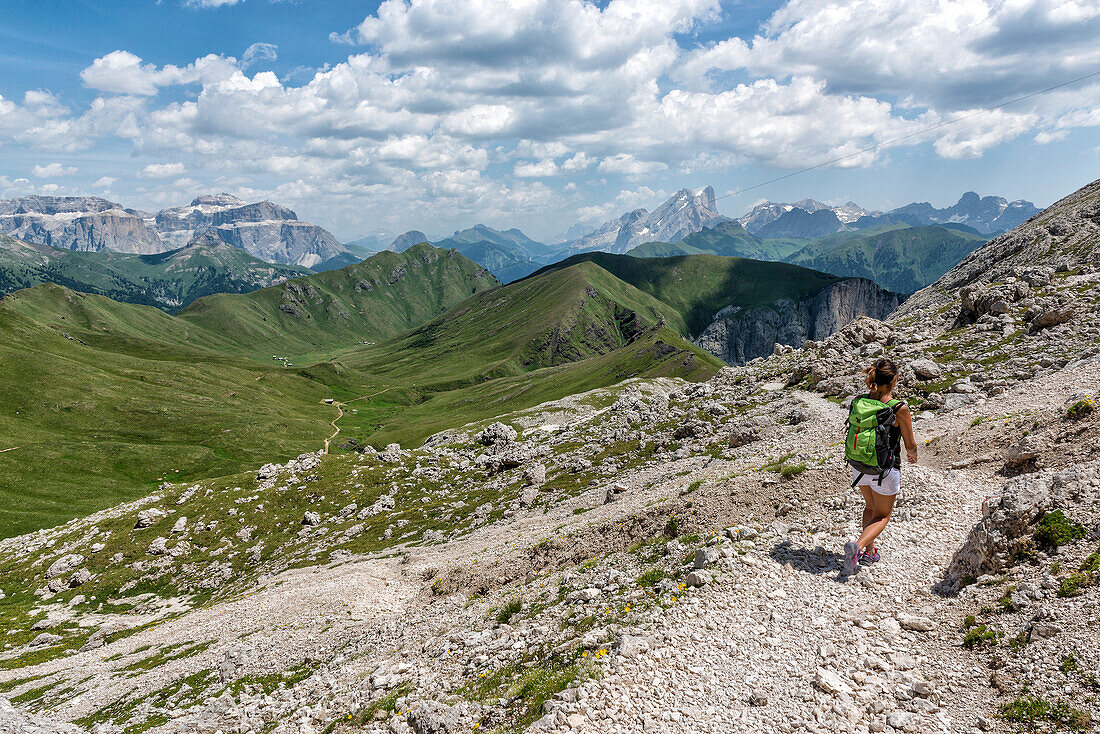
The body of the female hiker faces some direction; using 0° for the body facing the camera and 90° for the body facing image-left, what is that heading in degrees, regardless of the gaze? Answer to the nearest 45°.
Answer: approximately 225°

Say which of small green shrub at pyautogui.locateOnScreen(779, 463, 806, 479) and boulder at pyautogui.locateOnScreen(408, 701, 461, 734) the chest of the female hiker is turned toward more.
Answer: the small green shrub

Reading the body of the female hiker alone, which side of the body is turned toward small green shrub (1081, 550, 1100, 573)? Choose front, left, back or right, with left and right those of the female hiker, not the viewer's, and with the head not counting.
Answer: right

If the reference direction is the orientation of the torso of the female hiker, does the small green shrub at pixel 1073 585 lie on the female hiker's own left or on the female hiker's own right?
on the female hiker's own right

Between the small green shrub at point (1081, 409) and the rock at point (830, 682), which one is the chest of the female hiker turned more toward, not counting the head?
the small green shrub
